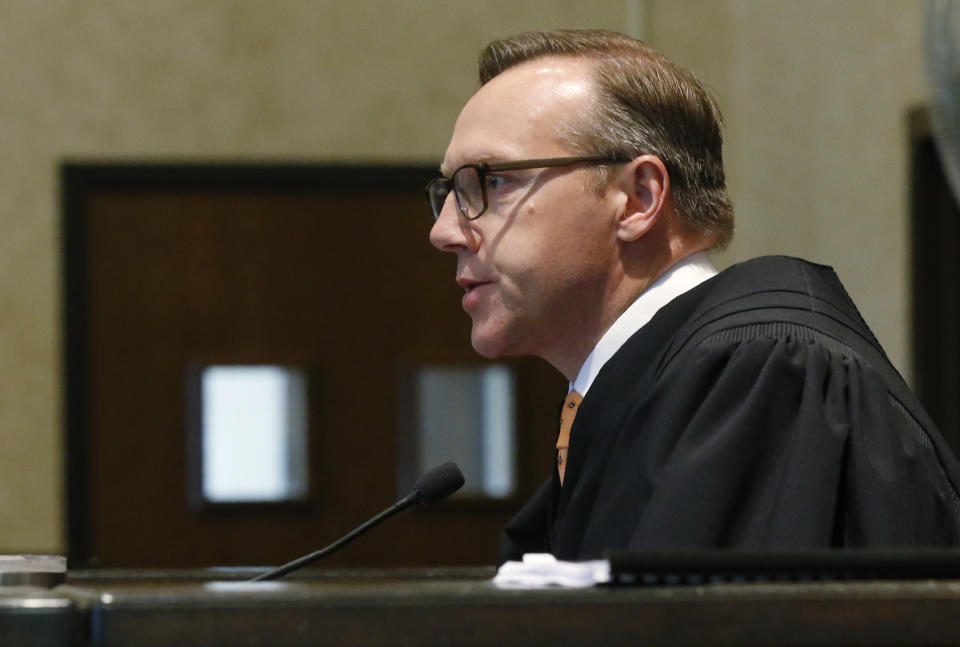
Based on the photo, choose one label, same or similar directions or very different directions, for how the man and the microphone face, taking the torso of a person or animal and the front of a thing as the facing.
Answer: very different directions

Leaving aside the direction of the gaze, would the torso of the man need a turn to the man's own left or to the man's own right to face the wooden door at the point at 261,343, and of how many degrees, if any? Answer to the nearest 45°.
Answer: approximately 45° to the man's own right

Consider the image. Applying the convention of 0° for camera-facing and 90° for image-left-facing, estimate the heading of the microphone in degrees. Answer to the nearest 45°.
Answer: approximately 270°

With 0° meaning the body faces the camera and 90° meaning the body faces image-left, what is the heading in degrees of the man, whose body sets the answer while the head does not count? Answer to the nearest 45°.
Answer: approximately 90°

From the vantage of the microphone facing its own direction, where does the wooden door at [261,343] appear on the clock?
The wooden door is roughly at 9 o'clock from the microphone.

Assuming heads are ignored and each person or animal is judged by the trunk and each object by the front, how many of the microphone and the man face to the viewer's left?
1

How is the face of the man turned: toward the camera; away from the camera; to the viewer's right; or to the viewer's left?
to the viewer's left
